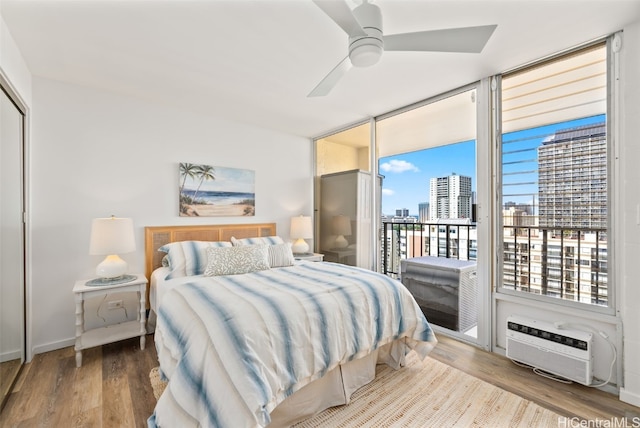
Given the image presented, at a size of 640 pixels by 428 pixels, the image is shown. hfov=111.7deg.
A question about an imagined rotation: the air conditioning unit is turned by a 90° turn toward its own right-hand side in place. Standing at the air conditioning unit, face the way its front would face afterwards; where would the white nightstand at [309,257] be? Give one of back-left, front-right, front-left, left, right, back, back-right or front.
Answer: front-left

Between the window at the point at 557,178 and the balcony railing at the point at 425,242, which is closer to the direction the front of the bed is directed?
the window

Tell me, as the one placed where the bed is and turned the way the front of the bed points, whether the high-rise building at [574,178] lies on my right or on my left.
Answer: on my left

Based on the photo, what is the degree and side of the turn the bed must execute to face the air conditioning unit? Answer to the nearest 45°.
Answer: approximately 45° to its left

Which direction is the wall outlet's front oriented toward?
toward the camera

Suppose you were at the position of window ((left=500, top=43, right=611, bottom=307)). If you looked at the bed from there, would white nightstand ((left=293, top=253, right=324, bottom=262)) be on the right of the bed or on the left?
right

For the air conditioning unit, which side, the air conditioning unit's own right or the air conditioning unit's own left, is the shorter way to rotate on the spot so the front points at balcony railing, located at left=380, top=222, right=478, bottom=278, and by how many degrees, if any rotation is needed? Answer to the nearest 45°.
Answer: approximately 90° to the air conditioning unit's own right

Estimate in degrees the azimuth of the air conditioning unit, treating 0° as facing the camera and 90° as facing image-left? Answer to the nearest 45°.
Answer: approximately 45°

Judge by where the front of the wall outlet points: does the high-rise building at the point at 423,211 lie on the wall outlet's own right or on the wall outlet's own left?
on the wall outlet's own left

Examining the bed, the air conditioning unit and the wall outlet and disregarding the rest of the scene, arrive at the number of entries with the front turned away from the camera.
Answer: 0

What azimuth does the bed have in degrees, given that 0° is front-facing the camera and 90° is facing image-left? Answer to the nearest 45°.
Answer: approximately 315°

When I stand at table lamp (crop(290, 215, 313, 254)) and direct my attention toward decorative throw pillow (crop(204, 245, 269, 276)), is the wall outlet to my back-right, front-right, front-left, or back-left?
front-right

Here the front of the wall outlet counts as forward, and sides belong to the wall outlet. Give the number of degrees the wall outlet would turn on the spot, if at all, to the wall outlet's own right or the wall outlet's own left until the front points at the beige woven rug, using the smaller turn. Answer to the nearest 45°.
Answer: approximately 45° to the wall outlet's own left

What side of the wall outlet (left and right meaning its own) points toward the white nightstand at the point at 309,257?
left

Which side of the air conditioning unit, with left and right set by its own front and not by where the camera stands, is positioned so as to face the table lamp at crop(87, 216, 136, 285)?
front
